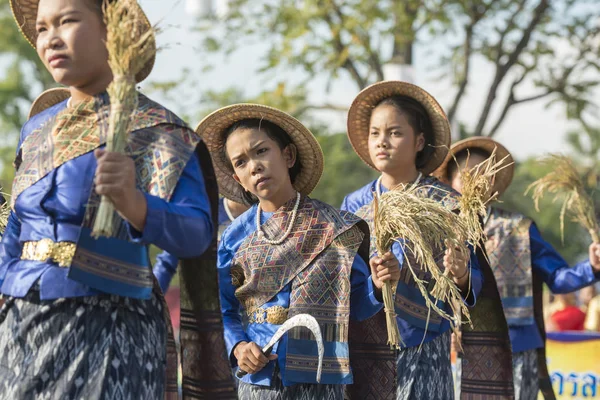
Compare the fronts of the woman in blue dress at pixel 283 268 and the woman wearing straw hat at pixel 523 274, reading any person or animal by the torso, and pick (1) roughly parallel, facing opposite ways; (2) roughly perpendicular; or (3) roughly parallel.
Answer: roughly parallel

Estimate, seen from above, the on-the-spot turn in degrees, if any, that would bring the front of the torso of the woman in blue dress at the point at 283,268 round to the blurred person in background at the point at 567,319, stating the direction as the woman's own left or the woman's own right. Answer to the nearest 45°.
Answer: approximately 180°

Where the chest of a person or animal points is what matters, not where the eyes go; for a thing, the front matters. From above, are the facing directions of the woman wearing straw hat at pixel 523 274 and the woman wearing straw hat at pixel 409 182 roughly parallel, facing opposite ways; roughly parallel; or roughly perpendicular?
roughly parallel

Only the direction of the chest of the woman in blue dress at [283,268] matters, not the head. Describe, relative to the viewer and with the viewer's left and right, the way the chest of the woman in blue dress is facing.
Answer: facing the viewer and to the left of the viewer

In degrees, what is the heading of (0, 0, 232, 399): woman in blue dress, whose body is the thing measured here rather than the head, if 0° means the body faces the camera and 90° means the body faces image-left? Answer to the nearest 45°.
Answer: approximately 45°

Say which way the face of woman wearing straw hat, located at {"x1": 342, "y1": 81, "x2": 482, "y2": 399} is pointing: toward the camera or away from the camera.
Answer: toward the camera

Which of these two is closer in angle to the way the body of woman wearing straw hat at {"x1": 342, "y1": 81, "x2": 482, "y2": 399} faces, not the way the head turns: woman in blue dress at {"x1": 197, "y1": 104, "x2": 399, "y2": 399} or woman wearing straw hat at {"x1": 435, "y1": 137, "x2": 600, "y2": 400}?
the woman in blue dress

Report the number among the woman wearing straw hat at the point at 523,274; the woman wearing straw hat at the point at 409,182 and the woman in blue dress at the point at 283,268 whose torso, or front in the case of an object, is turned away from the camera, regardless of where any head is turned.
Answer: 0

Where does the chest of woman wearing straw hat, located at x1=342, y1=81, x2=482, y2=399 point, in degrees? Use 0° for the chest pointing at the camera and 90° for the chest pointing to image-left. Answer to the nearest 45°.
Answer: approximately 45°
